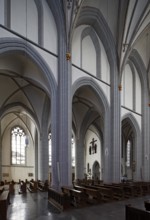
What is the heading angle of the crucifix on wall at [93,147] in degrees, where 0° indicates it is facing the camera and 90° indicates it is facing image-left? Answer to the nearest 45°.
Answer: approximately 45°

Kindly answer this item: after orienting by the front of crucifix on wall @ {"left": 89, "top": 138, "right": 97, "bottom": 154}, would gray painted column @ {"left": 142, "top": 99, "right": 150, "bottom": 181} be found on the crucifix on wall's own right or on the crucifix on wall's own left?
on the crucifix on wall's own left

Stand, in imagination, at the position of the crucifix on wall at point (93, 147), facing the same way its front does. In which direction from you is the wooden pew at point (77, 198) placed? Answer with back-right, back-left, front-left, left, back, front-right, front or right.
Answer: front-left

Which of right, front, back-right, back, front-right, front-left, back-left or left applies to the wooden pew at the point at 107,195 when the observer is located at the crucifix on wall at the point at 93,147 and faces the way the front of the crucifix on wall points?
front-left

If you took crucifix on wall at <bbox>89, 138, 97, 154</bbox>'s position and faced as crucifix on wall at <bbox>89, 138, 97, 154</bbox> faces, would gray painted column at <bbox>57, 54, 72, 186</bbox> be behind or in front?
in front

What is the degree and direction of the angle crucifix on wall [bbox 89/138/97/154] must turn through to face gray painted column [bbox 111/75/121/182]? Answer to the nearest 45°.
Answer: approximately 45° to its left
